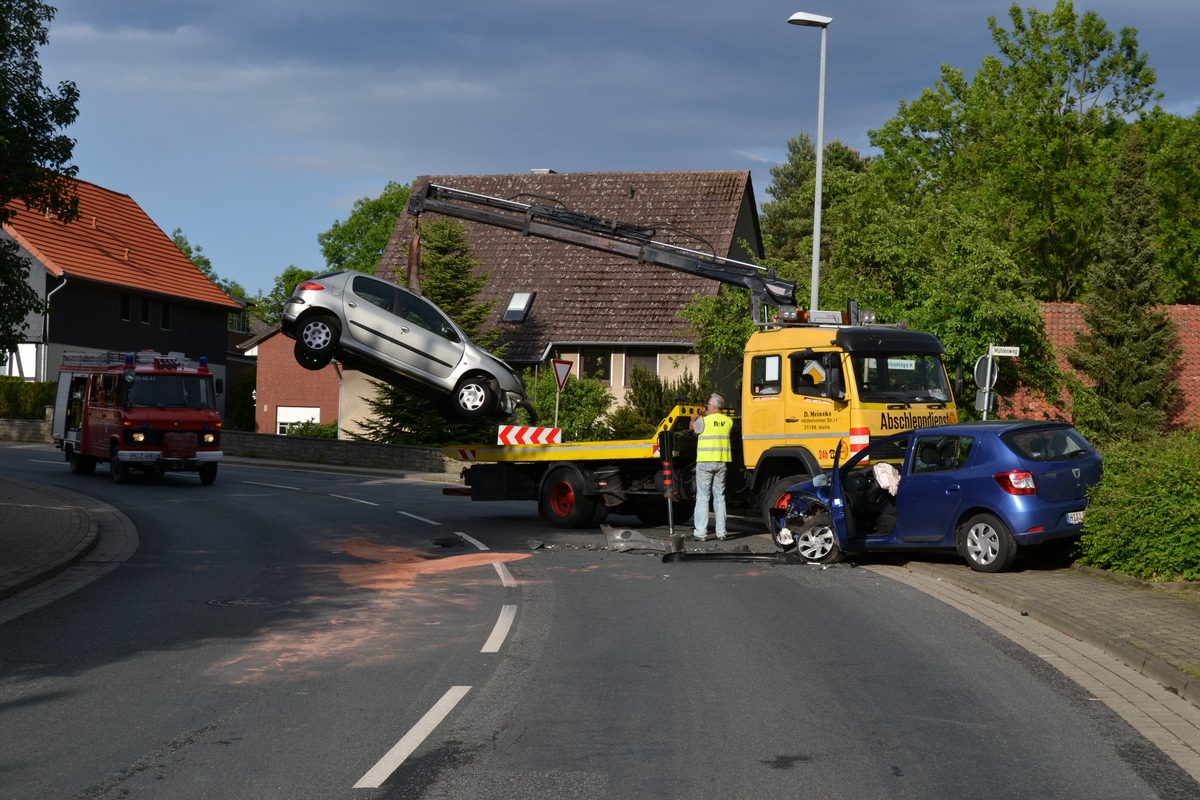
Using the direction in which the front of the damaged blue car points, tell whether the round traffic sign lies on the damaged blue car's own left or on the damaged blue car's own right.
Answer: on the damaged blue car's own right

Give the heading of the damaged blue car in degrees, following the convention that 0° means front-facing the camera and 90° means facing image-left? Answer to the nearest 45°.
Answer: approximately 135°

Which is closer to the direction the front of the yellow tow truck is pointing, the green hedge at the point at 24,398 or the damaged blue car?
the damaged blue car

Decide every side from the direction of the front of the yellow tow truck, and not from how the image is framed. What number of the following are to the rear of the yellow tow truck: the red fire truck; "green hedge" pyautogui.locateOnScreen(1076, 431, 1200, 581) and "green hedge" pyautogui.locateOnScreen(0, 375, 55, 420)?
2

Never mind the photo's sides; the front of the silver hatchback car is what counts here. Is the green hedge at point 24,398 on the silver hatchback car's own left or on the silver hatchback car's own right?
on the silver hatchback car's own left

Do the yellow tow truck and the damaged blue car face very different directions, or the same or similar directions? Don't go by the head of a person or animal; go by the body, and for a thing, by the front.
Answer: very different directions

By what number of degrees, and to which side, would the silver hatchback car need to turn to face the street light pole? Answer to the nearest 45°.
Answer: approximately 45° to its left

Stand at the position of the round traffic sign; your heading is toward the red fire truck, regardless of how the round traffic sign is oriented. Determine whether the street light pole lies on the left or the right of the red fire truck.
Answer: right

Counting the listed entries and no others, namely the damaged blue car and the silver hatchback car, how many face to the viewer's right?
1

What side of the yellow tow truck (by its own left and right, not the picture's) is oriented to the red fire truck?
back

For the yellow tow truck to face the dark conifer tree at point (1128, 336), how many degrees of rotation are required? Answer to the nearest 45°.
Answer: approximately 90° to its left

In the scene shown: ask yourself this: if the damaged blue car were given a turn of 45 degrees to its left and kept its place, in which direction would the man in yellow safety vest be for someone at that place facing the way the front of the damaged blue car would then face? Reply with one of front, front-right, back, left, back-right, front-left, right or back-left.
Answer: front-right

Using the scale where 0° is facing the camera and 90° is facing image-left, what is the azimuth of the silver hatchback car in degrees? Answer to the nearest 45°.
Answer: approximately 270°

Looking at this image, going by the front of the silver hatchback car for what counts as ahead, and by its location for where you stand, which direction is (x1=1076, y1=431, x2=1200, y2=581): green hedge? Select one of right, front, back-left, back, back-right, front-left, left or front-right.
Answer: front-right
